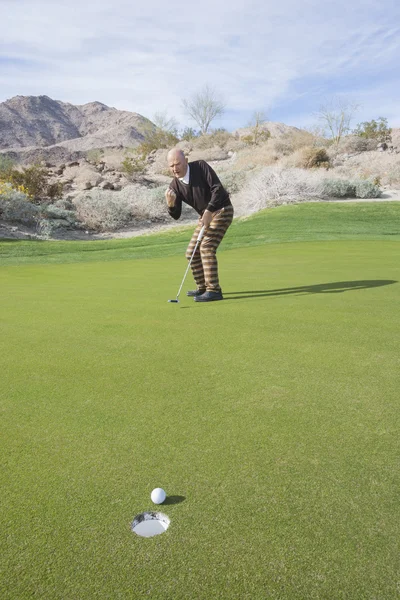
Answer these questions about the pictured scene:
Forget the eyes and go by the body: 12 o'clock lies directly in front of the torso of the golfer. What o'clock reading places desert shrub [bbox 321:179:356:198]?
The desert shrub is roughly at 5 o'clock from the golfer.

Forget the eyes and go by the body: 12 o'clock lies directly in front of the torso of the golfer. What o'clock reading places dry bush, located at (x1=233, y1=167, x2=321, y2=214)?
The dry bush is roughly at 5 o'clock from the golfer.

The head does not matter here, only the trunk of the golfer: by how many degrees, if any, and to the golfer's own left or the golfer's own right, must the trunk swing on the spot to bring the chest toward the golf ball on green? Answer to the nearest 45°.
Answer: approximately 45° to the golfer's own left

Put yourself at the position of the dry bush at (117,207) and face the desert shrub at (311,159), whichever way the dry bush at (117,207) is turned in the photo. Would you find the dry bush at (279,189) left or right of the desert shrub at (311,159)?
right

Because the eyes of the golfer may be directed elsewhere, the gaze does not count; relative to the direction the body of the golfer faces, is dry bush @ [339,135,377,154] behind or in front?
behind

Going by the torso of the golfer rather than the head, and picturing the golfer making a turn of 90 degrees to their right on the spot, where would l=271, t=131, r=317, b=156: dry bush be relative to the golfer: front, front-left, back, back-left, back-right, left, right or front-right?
front-right

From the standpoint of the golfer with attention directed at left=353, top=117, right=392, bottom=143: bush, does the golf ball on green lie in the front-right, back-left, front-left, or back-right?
back-right

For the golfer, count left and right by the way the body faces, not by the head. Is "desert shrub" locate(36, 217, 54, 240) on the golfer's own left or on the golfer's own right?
on the golfer's own right

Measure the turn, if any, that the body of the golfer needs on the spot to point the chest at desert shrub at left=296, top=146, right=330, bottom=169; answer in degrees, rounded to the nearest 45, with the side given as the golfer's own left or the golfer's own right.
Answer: approximately 135° to the golfer's own right

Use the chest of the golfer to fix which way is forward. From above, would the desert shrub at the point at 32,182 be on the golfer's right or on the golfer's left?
on the golfer's right

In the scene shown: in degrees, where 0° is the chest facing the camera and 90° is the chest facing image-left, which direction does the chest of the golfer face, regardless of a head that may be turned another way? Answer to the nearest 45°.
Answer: approximately 45°

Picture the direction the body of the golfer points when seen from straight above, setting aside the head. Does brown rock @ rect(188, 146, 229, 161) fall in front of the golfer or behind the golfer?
behind
